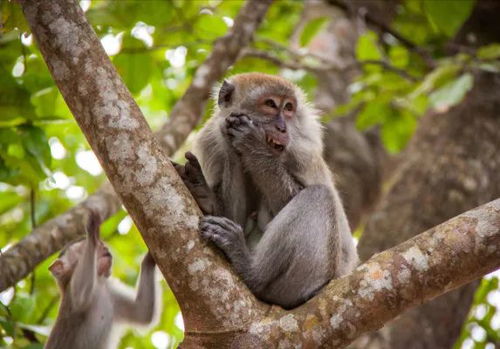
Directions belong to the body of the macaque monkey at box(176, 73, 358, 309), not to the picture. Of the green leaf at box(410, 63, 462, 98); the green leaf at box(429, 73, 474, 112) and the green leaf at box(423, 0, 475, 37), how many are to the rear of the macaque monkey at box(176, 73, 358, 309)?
3

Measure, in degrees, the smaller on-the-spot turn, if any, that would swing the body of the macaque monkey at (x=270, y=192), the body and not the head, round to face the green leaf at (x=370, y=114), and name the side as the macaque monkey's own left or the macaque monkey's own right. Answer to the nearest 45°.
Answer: approximately 180°

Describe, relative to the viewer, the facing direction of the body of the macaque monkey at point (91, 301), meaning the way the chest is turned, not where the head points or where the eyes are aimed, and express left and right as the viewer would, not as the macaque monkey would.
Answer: facing the viewer and to the right of the viewer

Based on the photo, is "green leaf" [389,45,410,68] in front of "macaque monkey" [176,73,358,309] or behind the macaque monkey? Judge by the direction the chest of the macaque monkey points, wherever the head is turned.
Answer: behind

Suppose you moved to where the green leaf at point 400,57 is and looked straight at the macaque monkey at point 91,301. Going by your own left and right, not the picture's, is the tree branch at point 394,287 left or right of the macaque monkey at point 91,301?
left

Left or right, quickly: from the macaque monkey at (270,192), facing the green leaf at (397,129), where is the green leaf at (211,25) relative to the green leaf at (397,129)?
left

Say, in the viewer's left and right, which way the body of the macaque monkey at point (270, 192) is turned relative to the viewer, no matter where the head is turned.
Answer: facing the viewer and to the left of the viewer
